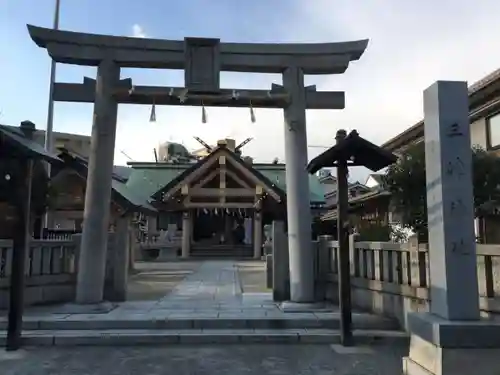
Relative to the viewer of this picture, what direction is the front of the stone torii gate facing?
facing the viewer

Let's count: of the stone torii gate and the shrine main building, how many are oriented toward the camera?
2

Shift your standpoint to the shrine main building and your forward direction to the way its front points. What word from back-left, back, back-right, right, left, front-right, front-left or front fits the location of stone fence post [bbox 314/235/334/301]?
front

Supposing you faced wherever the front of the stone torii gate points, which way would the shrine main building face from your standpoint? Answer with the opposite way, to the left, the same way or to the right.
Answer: the same way

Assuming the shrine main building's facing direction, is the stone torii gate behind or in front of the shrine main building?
in front

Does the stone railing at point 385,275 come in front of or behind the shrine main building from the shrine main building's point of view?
in front

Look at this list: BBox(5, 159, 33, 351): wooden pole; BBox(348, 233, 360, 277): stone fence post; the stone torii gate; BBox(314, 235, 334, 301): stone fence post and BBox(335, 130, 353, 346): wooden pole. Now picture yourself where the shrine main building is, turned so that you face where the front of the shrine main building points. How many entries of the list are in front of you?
5

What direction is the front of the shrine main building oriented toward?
toward the camera

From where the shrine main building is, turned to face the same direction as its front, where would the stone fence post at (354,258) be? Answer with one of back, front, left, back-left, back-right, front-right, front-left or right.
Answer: front
